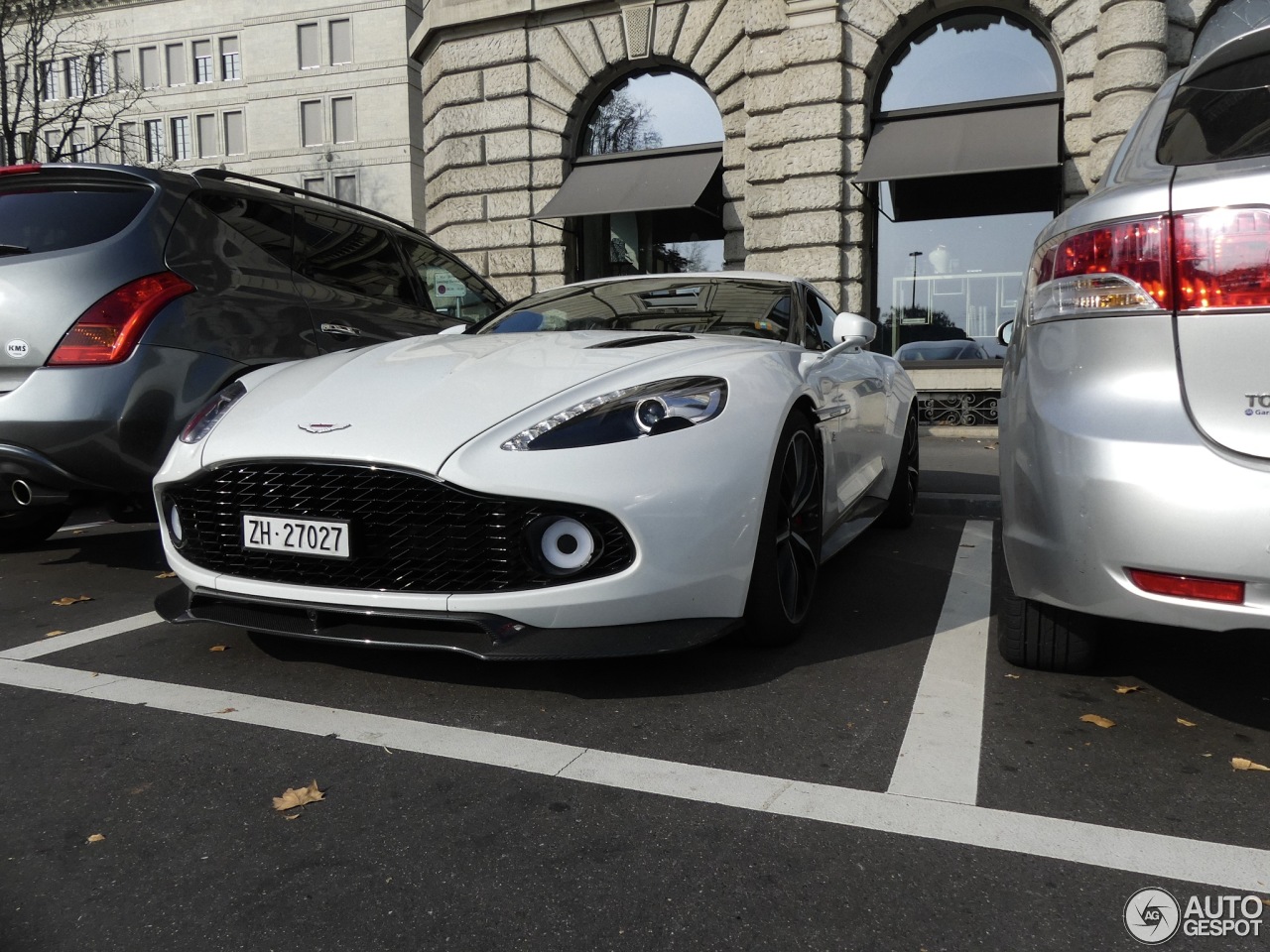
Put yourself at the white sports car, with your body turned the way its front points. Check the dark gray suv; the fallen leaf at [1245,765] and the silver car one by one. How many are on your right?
1

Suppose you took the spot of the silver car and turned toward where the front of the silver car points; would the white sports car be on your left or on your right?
on your left

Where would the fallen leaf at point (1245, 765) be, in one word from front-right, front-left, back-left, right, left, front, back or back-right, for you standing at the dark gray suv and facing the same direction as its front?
right

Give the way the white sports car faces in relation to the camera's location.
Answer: facing the viewer and to the left of the viewer

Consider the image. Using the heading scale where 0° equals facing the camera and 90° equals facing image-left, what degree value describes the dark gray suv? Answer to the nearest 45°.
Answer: approximately 225°

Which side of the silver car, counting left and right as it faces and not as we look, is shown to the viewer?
back

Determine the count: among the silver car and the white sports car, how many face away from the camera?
1

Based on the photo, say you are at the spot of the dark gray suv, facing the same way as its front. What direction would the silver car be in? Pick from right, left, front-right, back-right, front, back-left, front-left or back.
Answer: right

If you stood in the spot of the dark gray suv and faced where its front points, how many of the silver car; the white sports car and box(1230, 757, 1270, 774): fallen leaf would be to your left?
0

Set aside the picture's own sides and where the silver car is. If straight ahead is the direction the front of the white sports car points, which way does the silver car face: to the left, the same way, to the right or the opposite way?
the opposite way

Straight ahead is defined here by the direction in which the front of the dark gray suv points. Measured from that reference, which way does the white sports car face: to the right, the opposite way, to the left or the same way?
the opposite way
